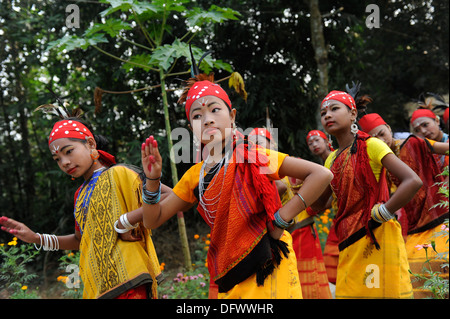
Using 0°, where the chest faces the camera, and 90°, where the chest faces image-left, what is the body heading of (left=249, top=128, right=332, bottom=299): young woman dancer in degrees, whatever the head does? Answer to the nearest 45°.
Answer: approximately 45°

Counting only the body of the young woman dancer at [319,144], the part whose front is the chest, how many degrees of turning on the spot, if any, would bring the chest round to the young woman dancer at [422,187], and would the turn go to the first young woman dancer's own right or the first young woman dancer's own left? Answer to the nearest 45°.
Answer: approximately 90° to the first young woman dancer's own left

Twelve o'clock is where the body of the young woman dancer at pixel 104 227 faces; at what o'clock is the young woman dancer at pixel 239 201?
the young woman dancer at pixel 239 201 is roughly at 9 o'clock from the young woman dancer at pixel 104 227.
